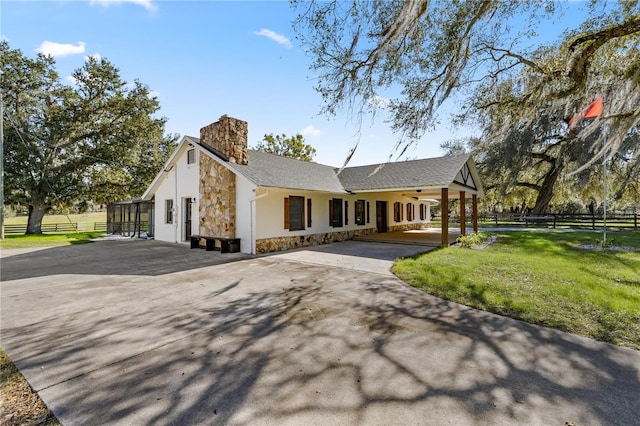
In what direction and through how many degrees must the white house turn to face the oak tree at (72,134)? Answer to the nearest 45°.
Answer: approximately 180°

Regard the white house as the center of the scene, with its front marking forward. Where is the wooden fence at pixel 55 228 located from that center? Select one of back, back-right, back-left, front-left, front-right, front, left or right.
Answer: back

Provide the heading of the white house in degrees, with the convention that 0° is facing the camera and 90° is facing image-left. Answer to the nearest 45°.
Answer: approximately 315°

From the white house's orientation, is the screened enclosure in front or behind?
behind
